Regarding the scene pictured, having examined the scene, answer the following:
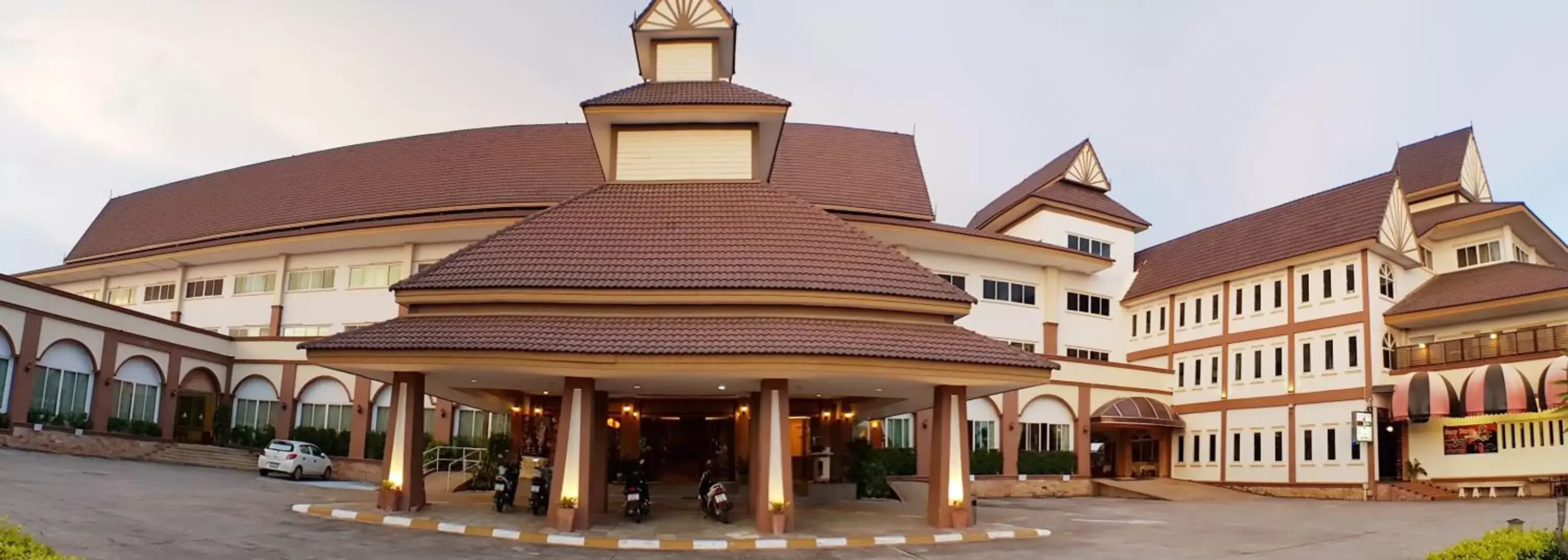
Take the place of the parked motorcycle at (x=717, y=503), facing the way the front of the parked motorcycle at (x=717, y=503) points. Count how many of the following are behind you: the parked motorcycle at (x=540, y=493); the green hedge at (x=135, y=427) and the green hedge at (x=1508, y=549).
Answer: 1

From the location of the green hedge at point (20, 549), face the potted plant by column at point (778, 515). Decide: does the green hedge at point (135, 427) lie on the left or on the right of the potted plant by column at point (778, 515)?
left
